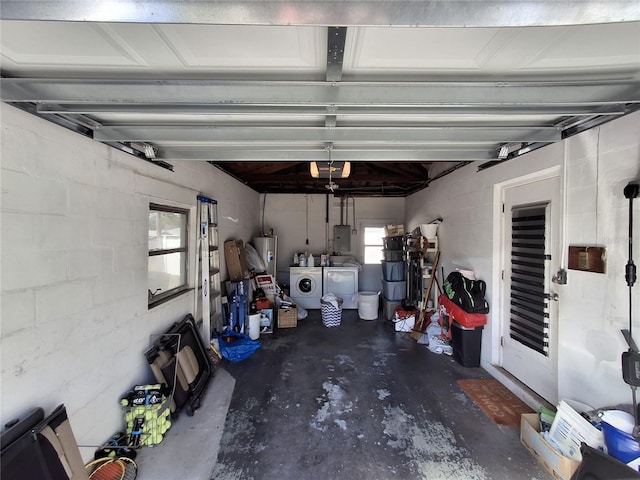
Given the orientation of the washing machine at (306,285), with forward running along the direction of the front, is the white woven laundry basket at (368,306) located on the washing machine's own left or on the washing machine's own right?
on the washing machine's own left

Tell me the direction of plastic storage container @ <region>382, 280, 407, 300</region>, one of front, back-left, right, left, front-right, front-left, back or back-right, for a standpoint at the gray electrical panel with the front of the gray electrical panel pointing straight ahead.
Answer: front-left

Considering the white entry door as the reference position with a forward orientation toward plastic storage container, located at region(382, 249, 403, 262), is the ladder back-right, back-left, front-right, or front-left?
front-left

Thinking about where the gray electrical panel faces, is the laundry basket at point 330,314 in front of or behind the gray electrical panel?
in front

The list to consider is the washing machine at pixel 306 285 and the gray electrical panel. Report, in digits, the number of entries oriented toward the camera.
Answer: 2

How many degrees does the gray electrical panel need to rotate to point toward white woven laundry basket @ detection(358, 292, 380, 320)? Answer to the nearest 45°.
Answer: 0° — it already faces it

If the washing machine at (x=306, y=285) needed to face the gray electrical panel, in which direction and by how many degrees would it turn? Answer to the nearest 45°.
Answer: approximately 135° to its left

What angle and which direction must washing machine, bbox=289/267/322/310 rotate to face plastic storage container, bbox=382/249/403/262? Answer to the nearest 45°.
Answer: approximately 90° to its left

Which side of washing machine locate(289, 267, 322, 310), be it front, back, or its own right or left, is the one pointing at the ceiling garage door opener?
front

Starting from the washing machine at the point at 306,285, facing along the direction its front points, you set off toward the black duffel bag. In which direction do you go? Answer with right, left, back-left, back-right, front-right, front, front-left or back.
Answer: front-left

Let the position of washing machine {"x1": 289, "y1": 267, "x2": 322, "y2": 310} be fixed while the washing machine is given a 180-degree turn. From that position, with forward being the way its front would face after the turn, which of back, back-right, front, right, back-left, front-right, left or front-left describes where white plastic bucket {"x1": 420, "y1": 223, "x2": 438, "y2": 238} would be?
back-right

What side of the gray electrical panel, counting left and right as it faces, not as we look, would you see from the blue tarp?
front

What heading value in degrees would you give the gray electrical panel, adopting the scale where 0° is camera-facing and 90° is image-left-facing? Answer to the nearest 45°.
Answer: approximately 0°

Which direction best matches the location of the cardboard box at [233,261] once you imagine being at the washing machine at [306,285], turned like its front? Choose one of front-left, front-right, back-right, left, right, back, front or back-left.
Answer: front-right

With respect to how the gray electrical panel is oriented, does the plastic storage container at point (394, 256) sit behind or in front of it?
in front

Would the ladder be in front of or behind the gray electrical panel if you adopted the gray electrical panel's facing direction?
in front
